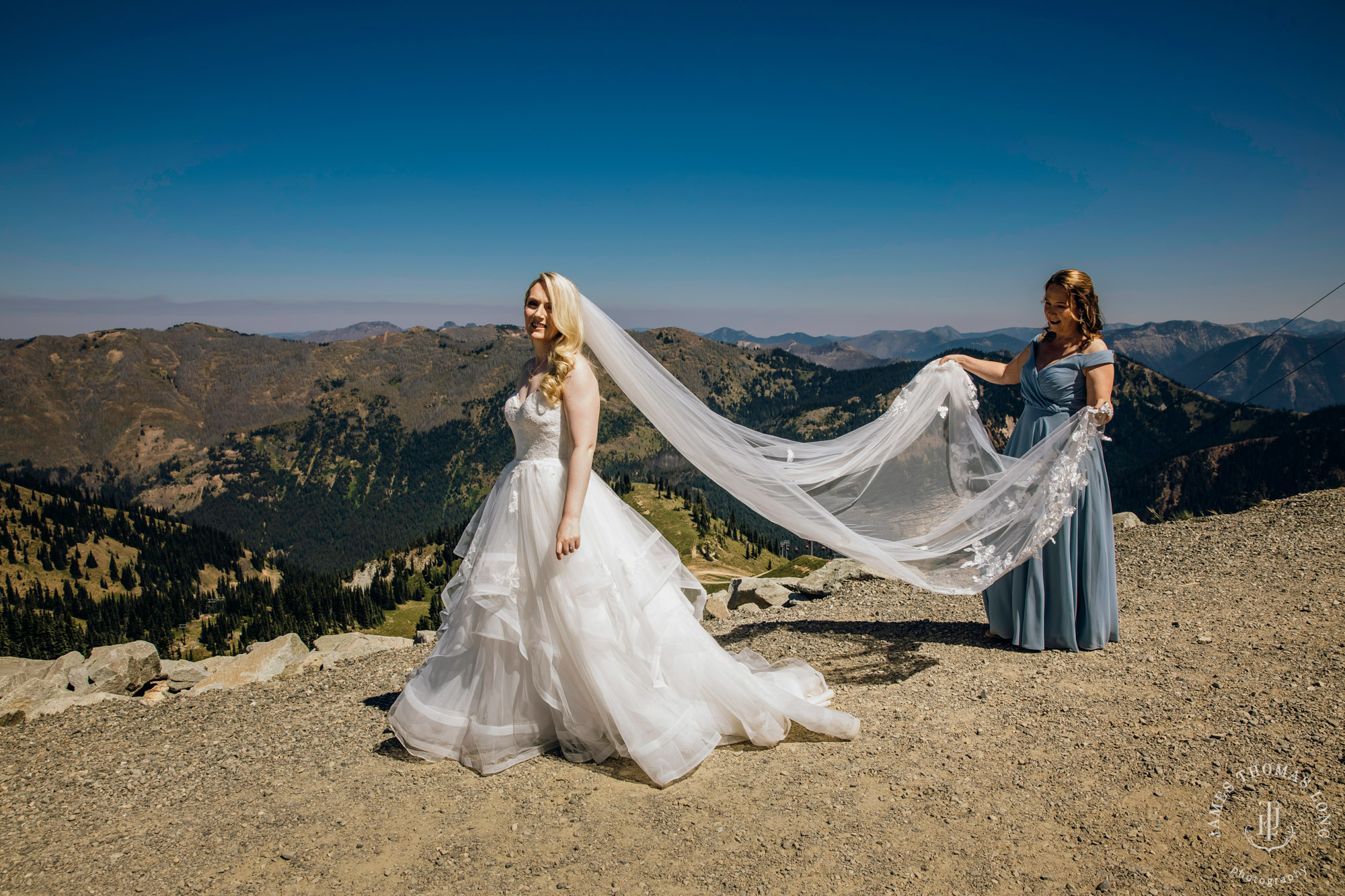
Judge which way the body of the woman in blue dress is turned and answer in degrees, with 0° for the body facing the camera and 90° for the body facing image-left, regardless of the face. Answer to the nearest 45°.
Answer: approximately 45°

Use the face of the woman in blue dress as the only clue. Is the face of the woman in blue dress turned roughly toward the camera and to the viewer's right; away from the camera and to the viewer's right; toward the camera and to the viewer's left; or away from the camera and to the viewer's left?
toward the camera and to the viewer's left

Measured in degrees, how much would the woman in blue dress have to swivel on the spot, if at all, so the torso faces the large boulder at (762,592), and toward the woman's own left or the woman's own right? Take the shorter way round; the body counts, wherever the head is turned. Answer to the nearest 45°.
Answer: approximately 90° to the woman's own right

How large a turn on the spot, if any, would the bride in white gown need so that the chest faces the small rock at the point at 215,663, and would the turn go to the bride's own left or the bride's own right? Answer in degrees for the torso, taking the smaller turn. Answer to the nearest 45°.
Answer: approximately 90° to the bride's own right

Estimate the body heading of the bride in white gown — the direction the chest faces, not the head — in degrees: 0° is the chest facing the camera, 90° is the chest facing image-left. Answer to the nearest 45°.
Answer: approximately 45°

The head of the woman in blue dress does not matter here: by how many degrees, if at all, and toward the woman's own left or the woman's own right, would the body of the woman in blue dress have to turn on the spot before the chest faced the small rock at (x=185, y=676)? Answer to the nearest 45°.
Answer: approximately 45° to the woman's own right
